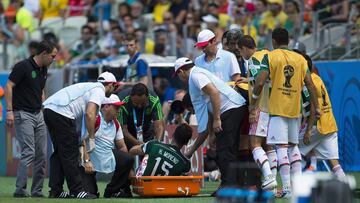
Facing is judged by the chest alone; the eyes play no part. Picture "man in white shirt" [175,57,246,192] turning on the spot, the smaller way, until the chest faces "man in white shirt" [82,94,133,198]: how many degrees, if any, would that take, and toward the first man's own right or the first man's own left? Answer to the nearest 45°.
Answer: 0° — they already face them

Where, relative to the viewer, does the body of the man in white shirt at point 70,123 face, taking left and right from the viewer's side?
facing to the right of the viewer

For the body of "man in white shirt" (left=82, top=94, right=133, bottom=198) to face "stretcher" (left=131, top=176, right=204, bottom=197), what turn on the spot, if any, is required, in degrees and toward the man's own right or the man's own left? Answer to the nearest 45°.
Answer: approximately 45° to the man's own left

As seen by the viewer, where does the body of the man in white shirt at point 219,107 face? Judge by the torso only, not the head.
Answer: to the viewer's left

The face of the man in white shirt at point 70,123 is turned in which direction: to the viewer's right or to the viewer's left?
to the viewer's right

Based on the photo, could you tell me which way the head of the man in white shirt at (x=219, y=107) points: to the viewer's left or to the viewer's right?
to the viewer's left

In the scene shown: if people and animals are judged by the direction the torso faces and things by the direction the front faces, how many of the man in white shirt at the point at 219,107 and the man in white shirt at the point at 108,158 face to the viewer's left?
1
